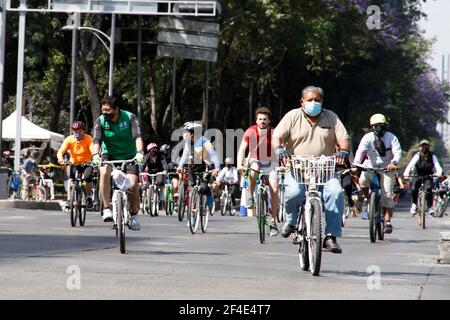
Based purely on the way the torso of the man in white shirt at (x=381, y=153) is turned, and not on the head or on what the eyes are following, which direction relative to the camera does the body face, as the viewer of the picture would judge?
toward the camera

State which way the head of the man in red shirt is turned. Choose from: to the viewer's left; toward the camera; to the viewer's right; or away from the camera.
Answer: toward the camera

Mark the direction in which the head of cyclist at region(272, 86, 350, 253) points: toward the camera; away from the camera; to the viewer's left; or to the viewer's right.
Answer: toward the camera

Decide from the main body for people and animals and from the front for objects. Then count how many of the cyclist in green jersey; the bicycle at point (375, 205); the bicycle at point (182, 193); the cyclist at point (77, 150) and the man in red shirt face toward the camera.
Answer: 5

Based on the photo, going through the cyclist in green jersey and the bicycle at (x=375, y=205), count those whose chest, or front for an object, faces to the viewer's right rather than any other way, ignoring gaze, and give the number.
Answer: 0

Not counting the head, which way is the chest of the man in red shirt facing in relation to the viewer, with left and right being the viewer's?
facing the viewer

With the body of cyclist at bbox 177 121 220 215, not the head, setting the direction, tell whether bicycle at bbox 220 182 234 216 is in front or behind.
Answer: behind

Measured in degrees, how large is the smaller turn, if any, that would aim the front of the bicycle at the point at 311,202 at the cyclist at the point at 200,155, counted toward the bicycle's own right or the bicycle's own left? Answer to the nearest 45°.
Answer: approximately 180°

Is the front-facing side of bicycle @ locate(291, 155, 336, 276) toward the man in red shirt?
no

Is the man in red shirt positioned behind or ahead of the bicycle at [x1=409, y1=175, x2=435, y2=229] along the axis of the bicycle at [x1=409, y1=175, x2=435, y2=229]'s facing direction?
ahead

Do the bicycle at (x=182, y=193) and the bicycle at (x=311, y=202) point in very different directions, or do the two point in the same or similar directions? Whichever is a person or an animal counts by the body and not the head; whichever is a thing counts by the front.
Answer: same or similar directions

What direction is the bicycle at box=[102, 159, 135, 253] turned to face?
toward the camera

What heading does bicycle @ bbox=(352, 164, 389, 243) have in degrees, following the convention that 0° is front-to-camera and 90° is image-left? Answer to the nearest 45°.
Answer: approximately 0°

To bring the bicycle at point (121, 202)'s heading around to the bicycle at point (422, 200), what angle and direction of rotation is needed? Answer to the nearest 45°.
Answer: approximately 135° to its left

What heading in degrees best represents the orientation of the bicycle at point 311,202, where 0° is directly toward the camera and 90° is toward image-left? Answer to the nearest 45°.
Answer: approximately 0°

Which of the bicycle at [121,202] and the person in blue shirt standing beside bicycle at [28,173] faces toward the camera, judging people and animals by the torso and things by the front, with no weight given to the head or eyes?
the bicycle
